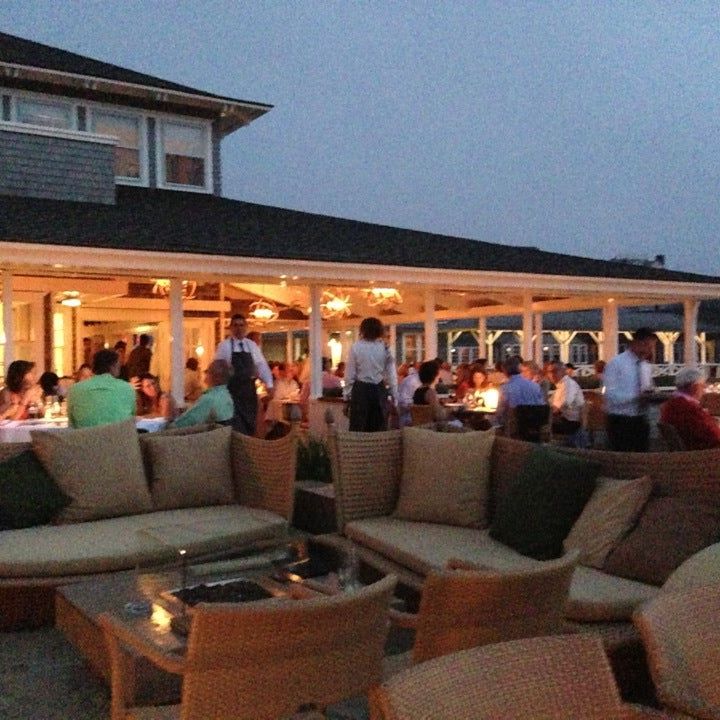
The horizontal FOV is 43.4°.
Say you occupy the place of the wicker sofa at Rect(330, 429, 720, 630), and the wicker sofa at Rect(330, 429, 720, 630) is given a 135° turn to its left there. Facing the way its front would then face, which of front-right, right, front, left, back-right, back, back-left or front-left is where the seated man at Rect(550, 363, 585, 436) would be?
left

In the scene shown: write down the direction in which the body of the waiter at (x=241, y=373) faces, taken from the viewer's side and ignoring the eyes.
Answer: toward the camera

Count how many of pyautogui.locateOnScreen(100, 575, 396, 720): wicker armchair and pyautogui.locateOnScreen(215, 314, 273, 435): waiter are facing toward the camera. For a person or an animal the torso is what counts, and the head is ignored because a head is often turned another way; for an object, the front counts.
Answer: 1

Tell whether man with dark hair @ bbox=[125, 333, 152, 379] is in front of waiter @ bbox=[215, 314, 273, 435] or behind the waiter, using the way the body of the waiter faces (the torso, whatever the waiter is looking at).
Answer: behind

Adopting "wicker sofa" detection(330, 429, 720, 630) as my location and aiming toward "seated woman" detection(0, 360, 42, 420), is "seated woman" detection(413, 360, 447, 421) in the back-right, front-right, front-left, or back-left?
front-right

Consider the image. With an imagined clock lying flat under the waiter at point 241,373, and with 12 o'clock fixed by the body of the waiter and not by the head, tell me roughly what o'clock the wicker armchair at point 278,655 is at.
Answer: The wicker armchair is roughly at 12 o'clock from the waiter.

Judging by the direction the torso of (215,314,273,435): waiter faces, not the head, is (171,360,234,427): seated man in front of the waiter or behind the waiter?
in front

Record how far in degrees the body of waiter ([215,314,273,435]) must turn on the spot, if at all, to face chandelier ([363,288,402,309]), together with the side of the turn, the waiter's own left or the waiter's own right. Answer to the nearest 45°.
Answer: approximately 180°

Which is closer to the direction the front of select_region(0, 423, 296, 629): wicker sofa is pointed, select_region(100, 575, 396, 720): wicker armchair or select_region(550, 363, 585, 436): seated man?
the wicker armchair

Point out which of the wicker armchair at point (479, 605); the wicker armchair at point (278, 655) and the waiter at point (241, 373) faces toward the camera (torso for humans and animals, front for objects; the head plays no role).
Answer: the waiter

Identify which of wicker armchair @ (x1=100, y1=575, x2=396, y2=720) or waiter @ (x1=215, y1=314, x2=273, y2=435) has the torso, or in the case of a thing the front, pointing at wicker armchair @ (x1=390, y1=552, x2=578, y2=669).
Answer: the waiter

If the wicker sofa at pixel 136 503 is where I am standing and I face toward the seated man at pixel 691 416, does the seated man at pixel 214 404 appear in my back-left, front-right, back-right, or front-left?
front-left

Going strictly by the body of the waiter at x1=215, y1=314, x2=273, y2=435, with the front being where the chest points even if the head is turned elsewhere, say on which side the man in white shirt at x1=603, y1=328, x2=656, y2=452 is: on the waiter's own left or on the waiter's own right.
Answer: on the waiter's own left

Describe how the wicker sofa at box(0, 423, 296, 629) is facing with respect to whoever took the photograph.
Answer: facing the viewer and to the right of the viewer

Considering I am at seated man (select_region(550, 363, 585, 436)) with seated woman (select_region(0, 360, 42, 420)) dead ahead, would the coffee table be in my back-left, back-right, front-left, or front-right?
front-left

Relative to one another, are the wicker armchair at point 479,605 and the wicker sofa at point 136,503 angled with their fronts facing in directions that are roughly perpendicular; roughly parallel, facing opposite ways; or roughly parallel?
roughly parallel, facing opposite ways

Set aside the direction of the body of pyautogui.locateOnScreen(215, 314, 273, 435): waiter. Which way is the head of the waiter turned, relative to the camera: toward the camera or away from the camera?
toward the camera

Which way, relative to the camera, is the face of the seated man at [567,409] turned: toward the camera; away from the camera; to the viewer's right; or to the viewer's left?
to the viewer's left
